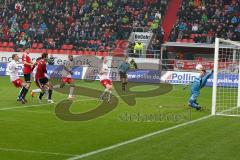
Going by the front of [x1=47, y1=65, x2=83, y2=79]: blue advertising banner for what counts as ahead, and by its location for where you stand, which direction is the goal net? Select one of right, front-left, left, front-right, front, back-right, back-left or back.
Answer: front-left

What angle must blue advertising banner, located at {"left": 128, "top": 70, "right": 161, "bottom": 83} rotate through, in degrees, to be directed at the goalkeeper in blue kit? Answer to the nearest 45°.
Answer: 0° — it already faces them

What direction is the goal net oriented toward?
to the viewer's left

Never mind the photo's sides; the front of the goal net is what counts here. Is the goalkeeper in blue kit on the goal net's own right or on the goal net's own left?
on the goal net's own left

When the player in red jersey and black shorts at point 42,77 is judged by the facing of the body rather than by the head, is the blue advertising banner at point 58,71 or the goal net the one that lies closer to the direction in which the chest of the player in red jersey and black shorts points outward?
the goal net

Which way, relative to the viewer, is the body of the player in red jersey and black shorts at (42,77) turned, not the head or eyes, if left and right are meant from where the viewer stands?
facing to the right of the viewer

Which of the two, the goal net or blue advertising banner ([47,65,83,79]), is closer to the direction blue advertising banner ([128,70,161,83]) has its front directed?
the goal net

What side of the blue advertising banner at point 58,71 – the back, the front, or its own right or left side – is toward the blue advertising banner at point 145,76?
left

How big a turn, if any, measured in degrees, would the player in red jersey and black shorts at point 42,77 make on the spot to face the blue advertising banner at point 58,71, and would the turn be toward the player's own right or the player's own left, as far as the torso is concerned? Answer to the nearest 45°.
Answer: approximately 90° to the player's own left
